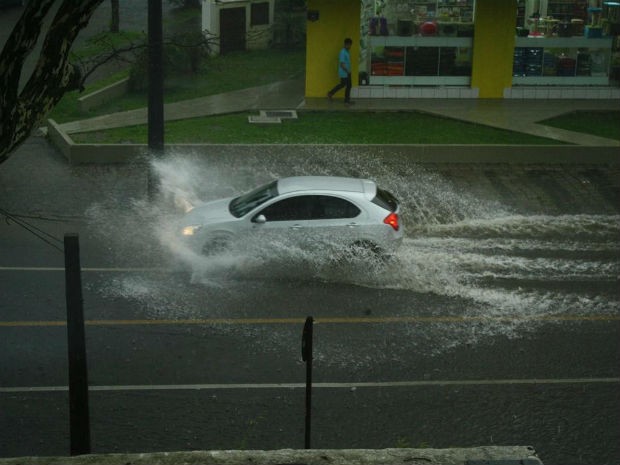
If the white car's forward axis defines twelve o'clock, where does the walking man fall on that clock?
The walking man is roughly at 3 o'clock from the white car.

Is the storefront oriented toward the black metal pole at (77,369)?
yes

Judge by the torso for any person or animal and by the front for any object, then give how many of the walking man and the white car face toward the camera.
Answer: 0

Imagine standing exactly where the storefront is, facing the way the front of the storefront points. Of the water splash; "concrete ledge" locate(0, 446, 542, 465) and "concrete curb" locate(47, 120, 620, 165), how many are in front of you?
3

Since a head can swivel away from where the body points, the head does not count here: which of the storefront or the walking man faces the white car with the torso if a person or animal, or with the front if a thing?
the storefront

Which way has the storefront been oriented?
toward the camera

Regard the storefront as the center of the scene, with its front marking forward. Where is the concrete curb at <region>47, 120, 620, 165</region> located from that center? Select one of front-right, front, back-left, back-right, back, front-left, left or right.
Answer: front

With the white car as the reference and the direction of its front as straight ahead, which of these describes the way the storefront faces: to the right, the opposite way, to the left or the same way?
to the left

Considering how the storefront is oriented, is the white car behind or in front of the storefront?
in front

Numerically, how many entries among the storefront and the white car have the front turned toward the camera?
1

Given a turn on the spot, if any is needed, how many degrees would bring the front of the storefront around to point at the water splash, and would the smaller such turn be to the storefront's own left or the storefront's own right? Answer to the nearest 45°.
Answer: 0° — it already faces it

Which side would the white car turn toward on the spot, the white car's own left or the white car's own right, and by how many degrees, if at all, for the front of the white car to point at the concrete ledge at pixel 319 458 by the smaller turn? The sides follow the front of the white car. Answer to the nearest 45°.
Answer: approximately 90° to the white car's own left

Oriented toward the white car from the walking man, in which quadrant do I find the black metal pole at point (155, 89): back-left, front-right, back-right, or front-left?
front-right

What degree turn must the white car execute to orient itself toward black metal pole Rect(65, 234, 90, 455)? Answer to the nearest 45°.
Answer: approximately 90° to its left

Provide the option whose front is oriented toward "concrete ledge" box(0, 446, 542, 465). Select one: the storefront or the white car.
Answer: the storefront

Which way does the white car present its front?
to the viewer's left
